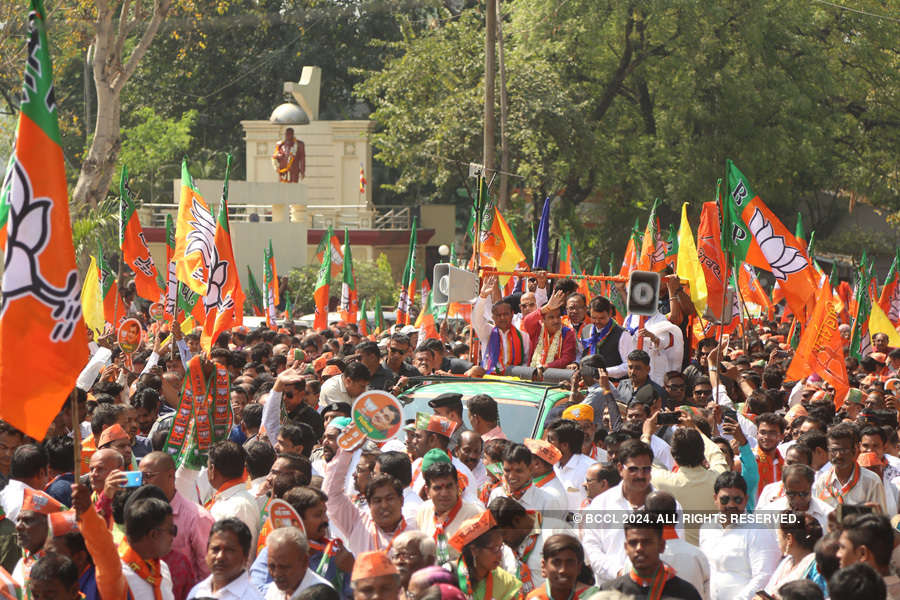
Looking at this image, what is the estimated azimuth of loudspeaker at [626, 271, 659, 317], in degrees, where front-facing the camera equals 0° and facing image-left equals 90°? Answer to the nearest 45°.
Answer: approximately 0°

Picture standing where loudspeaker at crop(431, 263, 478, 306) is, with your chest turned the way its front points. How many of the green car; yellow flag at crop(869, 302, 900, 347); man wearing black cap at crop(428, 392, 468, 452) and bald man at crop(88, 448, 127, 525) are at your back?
1

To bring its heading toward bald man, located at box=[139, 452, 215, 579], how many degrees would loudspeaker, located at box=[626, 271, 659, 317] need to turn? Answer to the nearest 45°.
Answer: approximately 45° to its right

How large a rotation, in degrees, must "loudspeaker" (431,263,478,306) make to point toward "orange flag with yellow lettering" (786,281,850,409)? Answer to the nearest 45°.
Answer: approximately 135° to its left

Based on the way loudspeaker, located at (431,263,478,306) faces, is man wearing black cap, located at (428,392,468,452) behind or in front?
in front
